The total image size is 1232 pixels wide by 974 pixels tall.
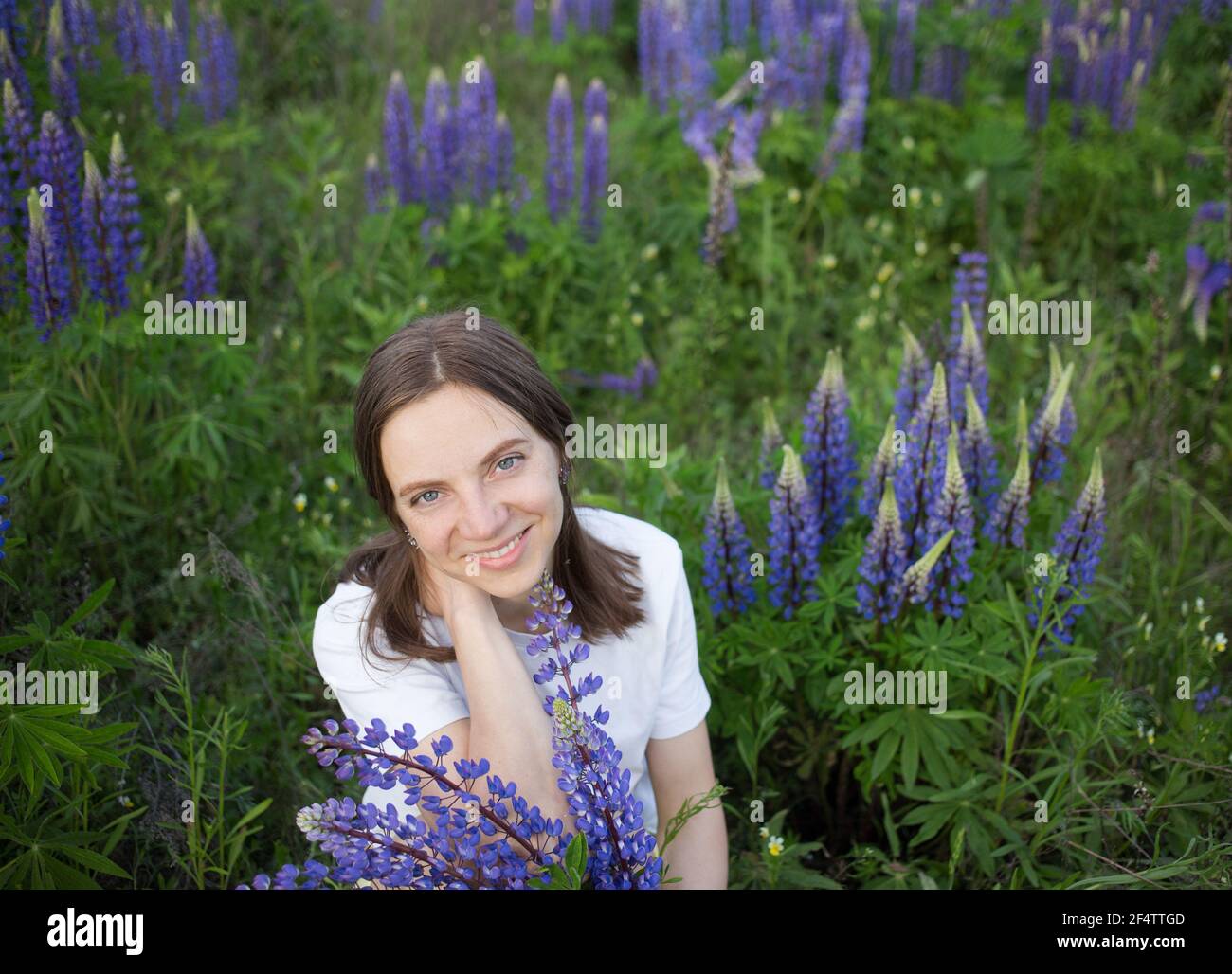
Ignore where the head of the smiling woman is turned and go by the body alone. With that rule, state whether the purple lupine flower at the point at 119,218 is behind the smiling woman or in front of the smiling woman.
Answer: behind

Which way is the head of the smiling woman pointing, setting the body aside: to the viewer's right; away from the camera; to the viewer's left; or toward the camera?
toward the camera

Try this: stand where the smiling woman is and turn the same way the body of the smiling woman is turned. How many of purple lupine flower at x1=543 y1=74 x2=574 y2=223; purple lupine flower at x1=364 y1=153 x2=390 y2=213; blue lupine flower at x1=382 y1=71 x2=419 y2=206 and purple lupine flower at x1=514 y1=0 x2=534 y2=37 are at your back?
4

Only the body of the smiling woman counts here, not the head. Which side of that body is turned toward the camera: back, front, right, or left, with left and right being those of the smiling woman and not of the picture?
front

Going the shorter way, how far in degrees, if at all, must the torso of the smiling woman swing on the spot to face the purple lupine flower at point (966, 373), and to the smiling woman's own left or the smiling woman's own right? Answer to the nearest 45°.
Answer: approximately 135° to the smiling woman's own left

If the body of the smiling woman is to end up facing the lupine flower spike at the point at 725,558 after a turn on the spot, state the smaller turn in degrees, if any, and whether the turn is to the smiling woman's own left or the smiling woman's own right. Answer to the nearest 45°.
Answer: approximately 135° to the smiling woman's own left

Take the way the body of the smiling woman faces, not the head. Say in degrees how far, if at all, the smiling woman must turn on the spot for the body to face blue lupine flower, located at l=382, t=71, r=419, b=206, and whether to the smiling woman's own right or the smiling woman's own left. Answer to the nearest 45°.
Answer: approximately 180°

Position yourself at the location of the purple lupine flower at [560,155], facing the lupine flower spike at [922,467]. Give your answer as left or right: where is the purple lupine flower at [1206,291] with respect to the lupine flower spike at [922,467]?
left

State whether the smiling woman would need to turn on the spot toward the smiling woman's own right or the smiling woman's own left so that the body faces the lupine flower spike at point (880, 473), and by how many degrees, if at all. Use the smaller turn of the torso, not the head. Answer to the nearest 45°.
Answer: approximately 135° to the smiling woman's own left

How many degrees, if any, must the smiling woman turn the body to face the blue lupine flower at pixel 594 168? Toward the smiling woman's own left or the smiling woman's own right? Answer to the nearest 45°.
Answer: approximately 180°

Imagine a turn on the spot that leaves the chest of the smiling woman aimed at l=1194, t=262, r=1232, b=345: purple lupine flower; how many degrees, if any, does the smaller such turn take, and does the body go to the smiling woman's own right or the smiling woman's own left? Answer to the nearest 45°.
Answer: approximately 135° to the smiling woman's own left

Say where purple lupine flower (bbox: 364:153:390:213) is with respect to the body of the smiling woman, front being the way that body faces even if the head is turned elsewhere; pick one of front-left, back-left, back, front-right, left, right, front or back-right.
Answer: back

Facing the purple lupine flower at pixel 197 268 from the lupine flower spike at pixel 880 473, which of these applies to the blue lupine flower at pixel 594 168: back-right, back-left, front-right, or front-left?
front-right
